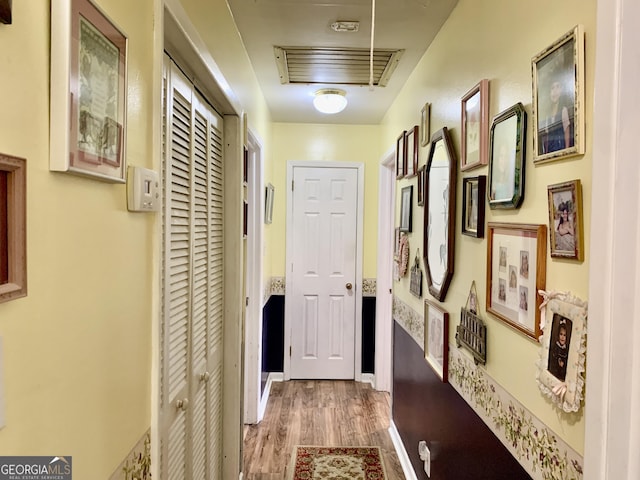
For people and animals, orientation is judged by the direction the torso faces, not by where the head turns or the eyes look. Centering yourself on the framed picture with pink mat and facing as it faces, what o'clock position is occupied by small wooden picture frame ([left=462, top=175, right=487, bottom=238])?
The small wooden picture frame is roughly at 10 o'clock from the framed picture with pink mat.

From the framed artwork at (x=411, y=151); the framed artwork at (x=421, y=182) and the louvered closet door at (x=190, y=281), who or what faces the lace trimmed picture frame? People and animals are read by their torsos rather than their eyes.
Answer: the louvered closet door

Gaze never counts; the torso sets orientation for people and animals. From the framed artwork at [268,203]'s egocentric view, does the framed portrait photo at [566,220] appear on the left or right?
on its right

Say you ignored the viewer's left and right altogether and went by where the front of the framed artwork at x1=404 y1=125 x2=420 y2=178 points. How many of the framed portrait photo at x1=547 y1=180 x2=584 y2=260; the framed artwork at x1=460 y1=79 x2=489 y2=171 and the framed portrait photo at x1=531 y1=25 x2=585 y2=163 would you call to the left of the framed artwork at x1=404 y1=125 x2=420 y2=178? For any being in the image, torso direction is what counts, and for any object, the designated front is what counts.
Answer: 3

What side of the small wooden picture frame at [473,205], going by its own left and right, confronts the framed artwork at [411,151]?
right

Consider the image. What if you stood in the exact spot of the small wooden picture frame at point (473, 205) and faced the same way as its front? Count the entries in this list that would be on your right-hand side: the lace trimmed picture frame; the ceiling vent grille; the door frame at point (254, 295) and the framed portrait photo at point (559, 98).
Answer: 2

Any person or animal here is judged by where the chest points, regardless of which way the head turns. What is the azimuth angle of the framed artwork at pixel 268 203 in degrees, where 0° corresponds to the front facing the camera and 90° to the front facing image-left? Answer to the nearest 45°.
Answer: approximately 270°

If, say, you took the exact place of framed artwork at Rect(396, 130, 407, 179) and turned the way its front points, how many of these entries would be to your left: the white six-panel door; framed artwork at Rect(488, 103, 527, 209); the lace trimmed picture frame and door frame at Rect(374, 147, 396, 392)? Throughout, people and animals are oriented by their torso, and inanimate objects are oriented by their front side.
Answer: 2

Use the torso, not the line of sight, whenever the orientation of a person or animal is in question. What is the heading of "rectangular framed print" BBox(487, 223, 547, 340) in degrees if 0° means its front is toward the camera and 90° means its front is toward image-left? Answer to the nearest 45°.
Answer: approximately 45°

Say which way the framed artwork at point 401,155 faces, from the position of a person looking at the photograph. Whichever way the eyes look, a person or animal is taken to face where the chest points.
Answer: facing to the left of the viewer
